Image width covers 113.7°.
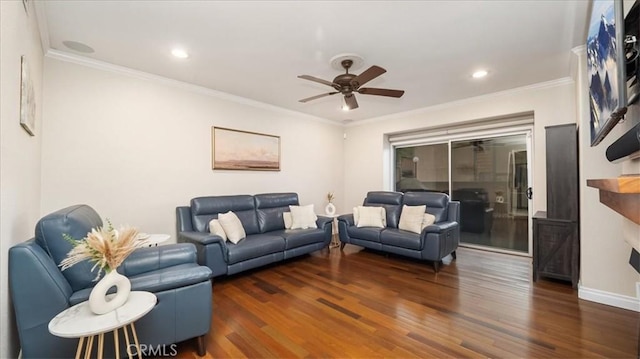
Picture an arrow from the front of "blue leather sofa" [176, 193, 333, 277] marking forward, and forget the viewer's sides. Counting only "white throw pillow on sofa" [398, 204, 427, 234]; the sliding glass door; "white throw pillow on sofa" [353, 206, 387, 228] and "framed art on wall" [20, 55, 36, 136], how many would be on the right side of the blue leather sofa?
1

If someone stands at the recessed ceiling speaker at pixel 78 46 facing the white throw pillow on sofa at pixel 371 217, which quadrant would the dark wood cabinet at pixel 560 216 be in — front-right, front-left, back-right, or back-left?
front-right

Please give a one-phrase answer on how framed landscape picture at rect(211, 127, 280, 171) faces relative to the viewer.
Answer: facing the viewer and to the right of the viewer

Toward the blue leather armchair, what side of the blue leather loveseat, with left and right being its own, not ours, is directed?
front

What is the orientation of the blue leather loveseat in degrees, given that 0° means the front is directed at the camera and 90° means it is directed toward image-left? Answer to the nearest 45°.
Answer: approximately 45°

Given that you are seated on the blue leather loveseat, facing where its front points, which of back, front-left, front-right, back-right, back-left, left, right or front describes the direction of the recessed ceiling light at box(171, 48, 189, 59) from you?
front

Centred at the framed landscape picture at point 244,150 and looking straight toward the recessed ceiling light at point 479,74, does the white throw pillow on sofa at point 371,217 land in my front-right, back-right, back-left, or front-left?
front-left

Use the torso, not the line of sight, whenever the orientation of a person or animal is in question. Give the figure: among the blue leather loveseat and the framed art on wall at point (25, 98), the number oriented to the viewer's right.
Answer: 1

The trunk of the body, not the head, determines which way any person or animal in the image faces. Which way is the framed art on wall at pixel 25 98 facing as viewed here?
to the viewer's right

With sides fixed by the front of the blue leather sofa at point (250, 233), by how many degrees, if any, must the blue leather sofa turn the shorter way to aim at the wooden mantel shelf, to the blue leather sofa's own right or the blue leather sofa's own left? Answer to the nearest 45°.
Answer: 0° — it already faces it

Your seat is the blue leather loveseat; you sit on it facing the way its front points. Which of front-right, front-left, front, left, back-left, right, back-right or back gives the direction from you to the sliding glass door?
back
